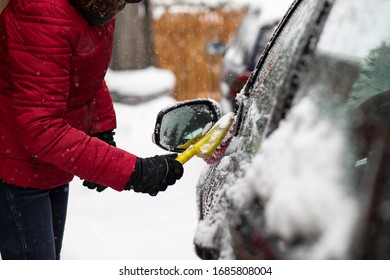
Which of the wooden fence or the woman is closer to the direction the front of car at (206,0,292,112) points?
the wooden fence

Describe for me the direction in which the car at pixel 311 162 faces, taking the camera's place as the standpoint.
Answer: facing away from the viewer and to the left of the viewer

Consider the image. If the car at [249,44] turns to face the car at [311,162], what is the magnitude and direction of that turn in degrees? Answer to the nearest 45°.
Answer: approximately 180°

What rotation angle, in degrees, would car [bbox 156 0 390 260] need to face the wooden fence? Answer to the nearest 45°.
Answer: approximately 45° to its right

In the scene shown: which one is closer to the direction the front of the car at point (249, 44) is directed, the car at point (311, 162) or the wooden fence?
the wooden fence

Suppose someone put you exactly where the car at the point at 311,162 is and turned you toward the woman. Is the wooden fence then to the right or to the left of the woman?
right

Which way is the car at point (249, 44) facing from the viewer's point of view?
away from the camera
